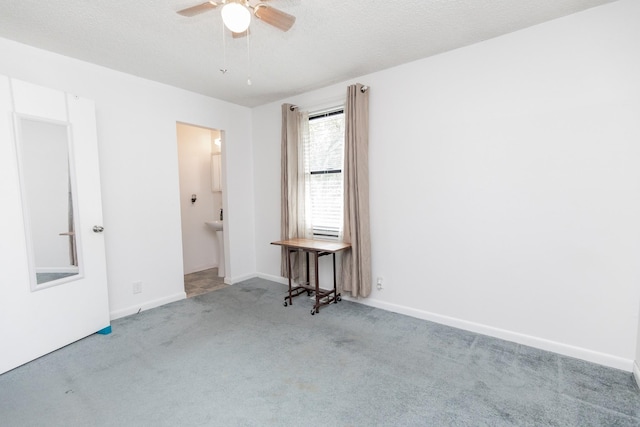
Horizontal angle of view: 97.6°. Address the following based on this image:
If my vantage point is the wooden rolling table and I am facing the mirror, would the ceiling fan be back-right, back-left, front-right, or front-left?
front-left

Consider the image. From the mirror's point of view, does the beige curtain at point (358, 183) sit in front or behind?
in front

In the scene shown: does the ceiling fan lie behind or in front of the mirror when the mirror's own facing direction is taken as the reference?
in front

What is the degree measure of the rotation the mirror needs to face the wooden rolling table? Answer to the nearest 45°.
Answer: approximately 45° to its left

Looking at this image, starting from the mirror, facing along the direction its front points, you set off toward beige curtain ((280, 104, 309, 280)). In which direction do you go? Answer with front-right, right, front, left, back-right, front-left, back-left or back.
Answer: front-left

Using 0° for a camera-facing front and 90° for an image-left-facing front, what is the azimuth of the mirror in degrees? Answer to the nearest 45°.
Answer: approximately 315°
